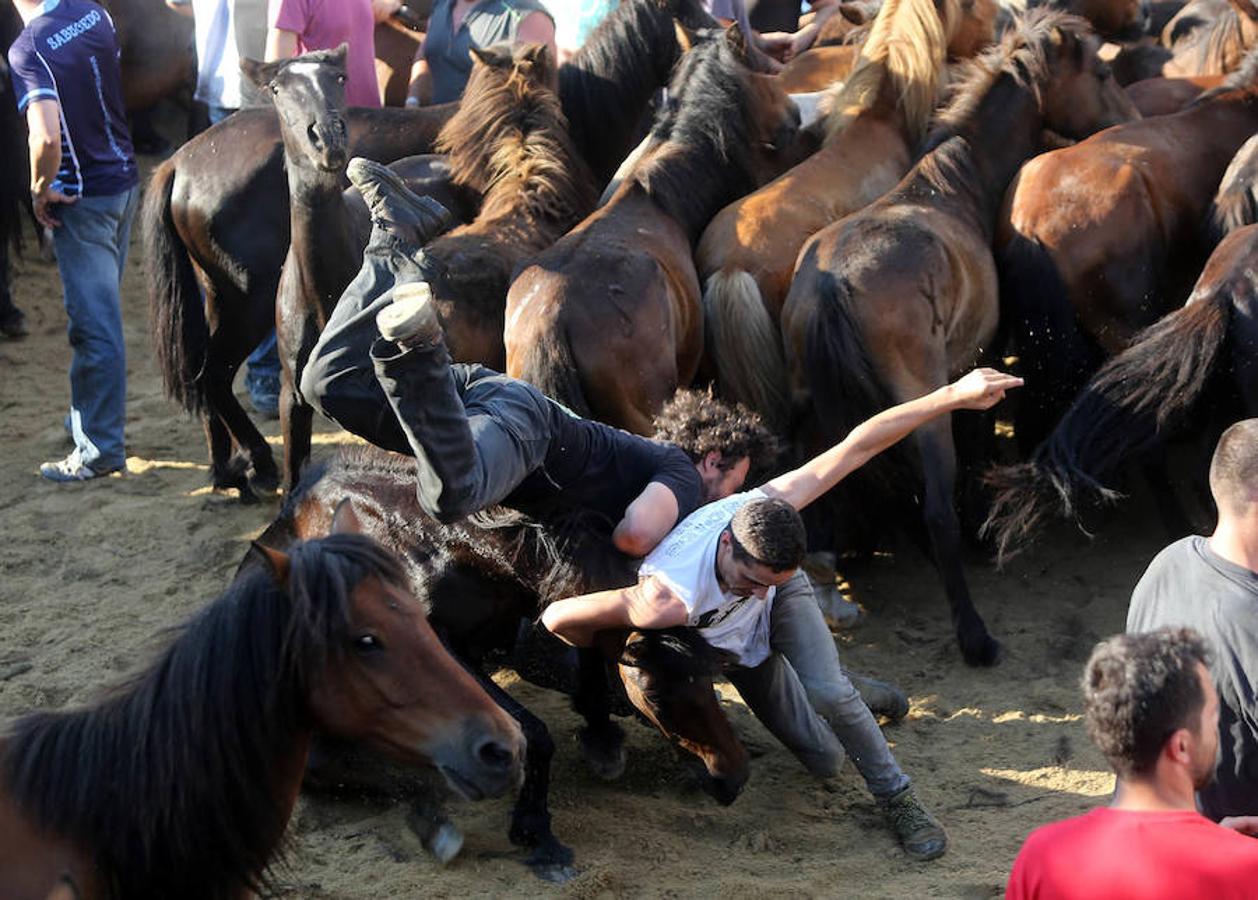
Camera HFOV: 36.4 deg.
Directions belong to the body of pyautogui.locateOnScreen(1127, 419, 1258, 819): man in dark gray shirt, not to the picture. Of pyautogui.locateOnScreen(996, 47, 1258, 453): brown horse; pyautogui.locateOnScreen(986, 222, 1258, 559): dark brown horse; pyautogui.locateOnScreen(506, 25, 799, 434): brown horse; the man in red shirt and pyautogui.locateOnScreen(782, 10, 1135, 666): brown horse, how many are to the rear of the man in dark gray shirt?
1

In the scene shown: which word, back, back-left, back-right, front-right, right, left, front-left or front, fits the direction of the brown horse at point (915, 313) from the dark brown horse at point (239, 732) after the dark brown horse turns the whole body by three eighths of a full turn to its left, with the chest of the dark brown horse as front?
right

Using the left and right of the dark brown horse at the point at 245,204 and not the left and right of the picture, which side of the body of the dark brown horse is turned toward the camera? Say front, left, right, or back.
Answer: right

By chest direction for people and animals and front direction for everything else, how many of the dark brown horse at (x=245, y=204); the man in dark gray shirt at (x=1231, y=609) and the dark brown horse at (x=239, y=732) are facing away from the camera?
1

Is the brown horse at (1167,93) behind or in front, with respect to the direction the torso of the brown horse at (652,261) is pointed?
in front

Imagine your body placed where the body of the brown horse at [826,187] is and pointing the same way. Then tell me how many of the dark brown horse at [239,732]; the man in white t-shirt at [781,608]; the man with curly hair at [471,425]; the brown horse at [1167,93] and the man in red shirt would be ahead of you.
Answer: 1

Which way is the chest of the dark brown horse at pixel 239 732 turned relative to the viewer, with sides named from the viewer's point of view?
facing to the right of the viewer

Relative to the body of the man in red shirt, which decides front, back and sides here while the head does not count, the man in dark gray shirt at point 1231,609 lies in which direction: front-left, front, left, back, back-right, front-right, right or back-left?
front-left

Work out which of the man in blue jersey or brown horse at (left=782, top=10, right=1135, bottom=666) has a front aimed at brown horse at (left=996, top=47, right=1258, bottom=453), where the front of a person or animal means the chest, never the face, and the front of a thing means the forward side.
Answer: brown horse at (left=782, top=10, right=1135, bottom=666)

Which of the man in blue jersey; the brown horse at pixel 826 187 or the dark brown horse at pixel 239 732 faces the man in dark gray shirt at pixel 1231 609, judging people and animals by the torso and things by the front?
the dark brown horse

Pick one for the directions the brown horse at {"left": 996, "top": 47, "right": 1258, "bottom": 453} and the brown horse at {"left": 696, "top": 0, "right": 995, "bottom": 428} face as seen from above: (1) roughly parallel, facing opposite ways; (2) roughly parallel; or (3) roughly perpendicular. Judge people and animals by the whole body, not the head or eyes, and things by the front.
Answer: roughly parallel

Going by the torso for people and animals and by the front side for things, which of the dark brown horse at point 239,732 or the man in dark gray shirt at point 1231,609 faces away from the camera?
the man in dark gray shirt

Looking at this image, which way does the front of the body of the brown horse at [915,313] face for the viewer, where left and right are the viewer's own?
facing away from the viewer and to the right of the viewer

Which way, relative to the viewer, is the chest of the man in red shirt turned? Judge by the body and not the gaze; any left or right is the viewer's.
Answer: facing away from the viewer and to the right of the viewer
